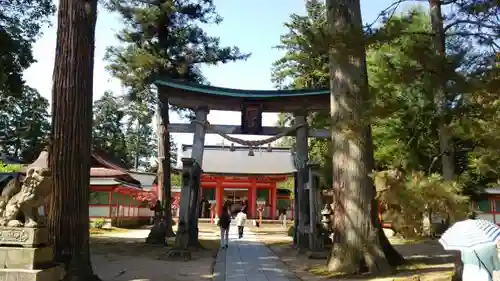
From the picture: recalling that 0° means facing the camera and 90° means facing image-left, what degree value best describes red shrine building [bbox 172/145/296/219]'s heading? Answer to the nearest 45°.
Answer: approximately 0°

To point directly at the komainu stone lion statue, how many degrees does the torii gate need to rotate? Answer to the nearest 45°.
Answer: approximately 45° to its right

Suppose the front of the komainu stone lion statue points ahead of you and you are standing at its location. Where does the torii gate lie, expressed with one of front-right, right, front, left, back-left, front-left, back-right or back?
front-left

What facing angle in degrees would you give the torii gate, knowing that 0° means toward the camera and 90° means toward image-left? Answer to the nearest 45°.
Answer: approximately 0°

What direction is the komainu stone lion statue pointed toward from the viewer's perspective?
to the viewer's right

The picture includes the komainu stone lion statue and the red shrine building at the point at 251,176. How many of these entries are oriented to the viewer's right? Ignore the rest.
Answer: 1

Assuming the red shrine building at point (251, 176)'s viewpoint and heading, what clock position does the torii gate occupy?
The torii gate is roughly at 12 o'clock from the red shrine building.

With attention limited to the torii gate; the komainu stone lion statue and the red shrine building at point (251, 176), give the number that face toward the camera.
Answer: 2

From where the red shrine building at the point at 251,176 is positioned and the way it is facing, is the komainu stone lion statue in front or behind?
in front

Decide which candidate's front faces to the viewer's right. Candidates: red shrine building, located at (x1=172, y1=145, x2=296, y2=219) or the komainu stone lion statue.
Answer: the komainu stone lion statue

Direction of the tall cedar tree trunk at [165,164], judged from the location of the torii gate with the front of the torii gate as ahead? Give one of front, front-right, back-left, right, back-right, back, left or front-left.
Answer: back-right

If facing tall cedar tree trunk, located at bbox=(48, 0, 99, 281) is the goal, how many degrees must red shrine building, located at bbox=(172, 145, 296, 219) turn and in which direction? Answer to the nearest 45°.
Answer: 0° — it already faces it

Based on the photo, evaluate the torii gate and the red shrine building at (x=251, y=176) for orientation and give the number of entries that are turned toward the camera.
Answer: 2

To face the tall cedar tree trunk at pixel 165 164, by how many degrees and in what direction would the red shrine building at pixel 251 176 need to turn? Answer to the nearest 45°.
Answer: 0° — it already faces it

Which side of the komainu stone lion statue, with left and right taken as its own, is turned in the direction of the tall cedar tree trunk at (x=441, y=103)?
front
